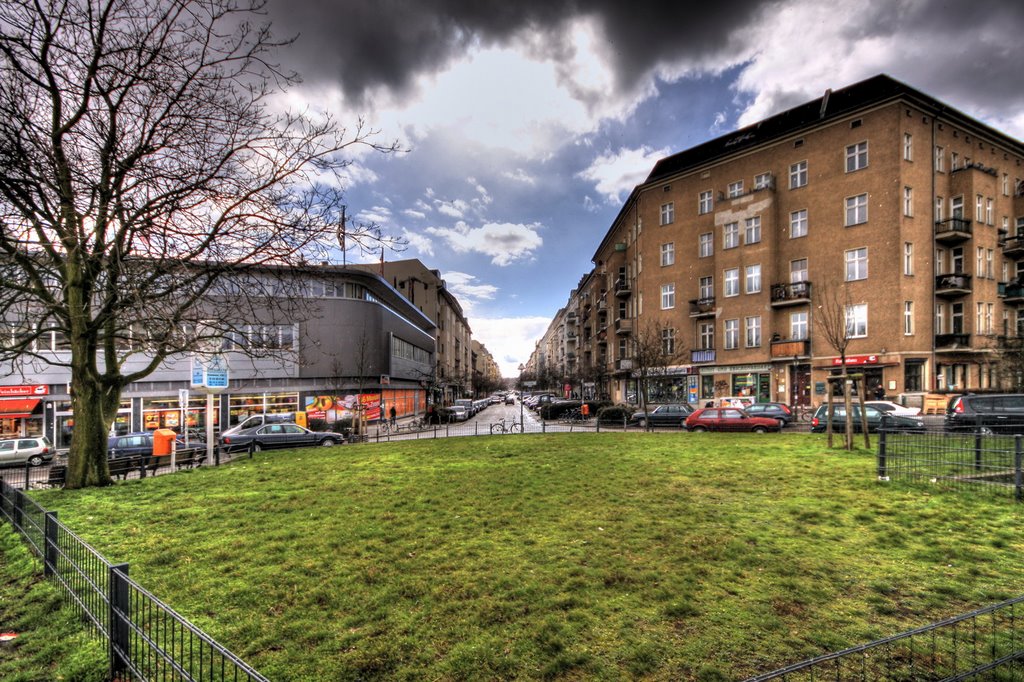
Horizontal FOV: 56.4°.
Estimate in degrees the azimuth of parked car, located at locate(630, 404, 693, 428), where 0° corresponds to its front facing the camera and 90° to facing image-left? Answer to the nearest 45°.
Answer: approximately 90°

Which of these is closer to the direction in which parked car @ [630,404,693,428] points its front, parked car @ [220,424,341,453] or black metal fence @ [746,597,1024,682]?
the parked car

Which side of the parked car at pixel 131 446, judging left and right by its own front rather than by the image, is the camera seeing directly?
right

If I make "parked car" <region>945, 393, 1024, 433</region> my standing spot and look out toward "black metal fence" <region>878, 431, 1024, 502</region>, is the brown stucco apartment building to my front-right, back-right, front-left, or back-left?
back-right
